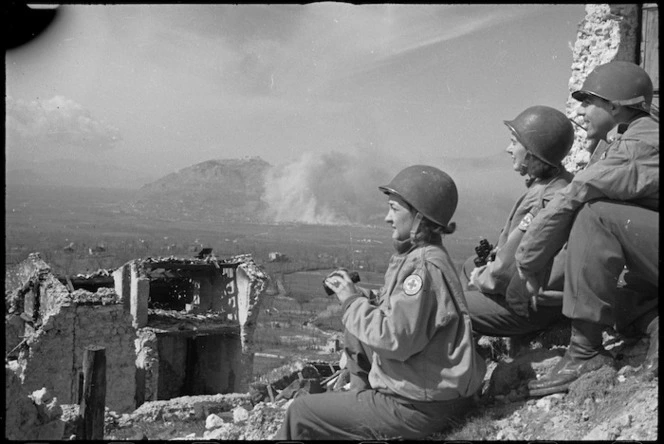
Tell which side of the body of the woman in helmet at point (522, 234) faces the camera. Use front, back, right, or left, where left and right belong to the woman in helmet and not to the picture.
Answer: left

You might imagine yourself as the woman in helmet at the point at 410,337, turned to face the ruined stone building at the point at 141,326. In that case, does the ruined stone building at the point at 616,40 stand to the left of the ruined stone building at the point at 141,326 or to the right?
right

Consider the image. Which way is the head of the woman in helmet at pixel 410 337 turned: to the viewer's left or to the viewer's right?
to the viewer's left

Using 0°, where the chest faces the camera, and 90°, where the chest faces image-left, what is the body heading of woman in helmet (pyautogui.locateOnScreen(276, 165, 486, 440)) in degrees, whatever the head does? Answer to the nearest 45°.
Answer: approximately 90°

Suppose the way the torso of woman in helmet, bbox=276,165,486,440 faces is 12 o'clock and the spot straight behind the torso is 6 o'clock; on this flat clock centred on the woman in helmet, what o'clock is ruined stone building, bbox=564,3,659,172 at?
The ruined stone building is roughly at 4 o'clock from the woman in helmet.

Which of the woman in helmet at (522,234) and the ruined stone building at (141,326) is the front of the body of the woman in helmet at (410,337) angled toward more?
the ruined stone building

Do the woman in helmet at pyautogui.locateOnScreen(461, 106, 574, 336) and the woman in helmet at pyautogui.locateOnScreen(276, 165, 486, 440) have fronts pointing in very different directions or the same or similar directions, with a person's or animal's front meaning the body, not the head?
same or similar directions

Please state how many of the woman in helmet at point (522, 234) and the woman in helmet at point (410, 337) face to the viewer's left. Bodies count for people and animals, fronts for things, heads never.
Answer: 2

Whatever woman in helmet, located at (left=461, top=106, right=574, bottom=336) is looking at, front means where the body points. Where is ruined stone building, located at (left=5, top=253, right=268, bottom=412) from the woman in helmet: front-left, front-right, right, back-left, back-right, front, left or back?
front-right

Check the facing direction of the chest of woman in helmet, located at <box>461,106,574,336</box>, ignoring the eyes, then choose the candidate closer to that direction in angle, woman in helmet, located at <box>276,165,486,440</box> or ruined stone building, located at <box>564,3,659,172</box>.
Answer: the woman in helmet

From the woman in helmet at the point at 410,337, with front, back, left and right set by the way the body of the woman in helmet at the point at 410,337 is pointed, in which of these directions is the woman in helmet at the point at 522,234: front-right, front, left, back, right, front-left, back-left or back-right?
back-right
